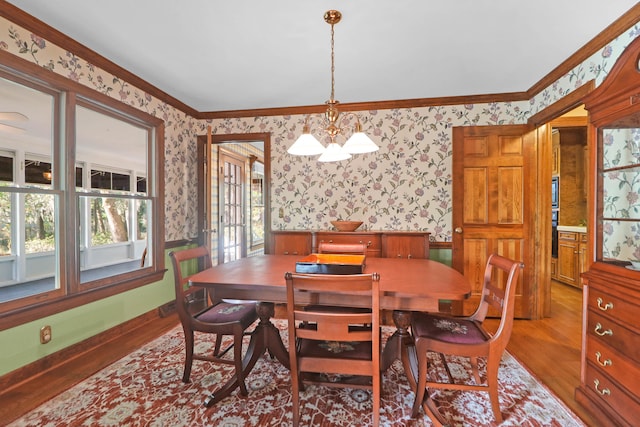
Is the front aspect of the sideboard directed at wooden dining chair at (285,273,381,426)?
yes

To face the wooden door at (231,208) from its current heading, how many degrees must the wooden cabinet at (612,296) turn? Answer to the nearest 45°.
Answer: approximately 45° to its right

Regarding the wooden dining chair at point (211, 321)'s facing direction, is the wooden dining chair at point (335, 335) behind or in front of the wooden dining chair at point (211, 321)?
in front

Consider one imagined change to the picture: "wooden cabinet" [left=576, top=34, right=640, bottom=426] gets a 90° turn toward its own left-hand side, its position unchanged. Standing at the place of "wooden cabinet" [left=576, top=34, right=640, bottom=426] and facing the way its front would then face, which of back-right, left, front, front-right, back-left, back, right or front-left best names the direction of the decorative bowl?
back-right

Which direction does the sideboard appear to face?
toward the camera

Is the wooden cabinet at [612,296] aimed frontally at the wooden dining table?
yes

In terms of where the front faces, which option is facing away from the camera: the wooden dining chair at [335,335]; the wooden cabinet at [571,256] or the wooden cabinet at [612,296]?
the wooden dining chair

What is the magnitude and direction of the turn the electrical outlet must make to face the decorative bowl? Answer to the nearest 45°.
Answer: approximately 45° to its left

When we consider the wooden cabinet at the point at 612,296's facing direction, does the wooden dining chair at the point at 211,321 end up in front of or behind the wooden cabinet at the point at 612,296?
in front

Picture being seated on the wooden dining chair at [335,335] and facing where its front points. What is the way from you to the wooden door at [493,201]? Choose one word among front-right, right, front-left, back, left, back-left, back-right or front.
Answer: front-right

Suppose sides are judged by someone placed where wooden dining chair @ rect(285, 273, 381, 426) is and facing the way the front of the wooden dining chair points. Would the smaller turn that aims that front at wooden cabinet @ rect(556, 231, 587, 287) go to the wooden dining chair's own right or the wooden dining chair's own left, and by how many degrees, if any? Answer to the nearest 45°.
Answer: approximately 45° to the wooden dining chair's own right

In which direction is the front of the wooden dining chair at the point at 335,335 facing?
away from the camera

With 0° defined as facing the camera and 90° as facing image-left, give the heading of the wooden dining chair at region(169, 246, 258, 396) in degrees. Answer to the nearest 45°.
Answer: approximately 315°
